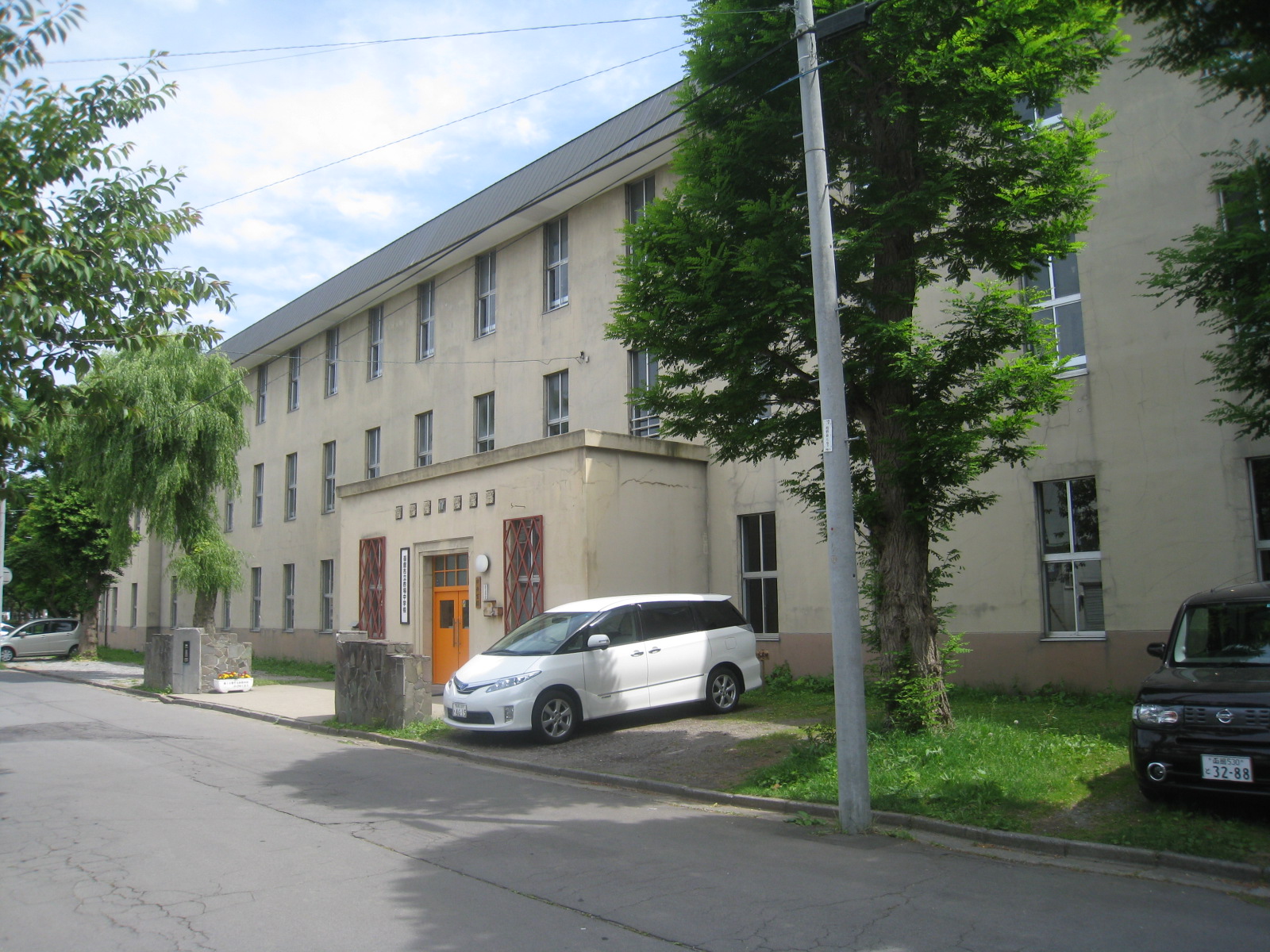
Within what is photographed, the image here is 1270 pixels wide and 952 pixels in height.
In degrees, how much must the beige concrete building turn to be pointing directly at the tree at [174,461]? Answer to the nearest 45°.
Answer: approximately 90° to its right

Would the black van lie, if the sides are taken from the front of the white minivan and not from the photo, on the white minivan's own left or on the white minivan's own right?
on the white minivan's own left

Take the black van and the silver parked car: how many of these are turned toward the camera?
1

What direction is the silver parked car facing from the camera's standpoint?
to the viewer's left

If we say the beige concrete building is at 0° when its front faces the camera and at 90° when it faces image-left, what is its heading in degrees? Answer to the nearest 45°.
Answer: approximately 45°
